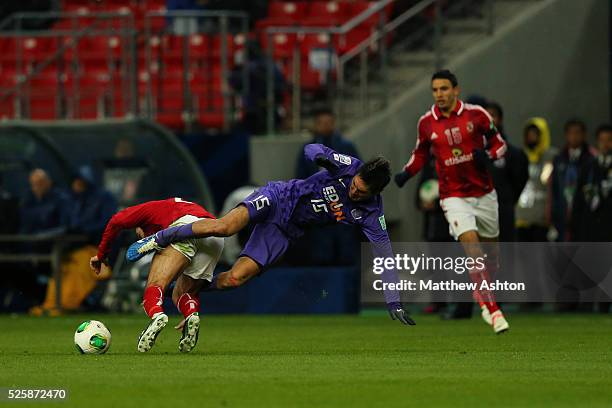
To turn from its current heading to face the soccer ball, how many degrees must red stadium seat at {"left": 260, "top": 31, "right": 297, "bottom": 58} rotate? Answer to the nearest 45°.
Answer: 0° — it already faces it

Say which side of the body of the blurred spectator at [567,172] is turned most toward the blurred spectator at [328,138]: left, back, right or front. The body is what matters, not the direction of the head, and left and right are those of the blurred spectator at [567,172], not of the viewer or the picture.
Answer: right

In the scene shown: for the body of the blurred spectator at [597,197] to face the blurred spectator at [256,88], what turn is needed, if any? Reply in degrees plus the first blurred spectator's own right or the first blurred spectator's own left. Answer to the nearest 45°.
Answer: approximately 90° to the first blurred spectator's own right

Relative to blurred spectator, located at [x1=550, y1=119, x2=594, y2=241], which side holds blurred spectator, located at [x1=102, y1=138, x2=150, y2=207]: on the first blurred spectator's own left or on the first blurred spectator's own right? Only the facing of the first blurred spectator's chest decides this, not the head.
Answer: on the first blurred spectator's own right

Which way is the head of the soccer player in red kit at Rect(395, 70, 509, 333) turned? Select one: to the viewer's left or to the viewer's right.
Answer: to the viewer's left

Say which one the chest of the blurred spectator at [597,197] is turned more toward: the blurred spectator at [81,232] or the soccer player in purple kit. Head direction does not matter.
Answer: the soccer player in purple kit
